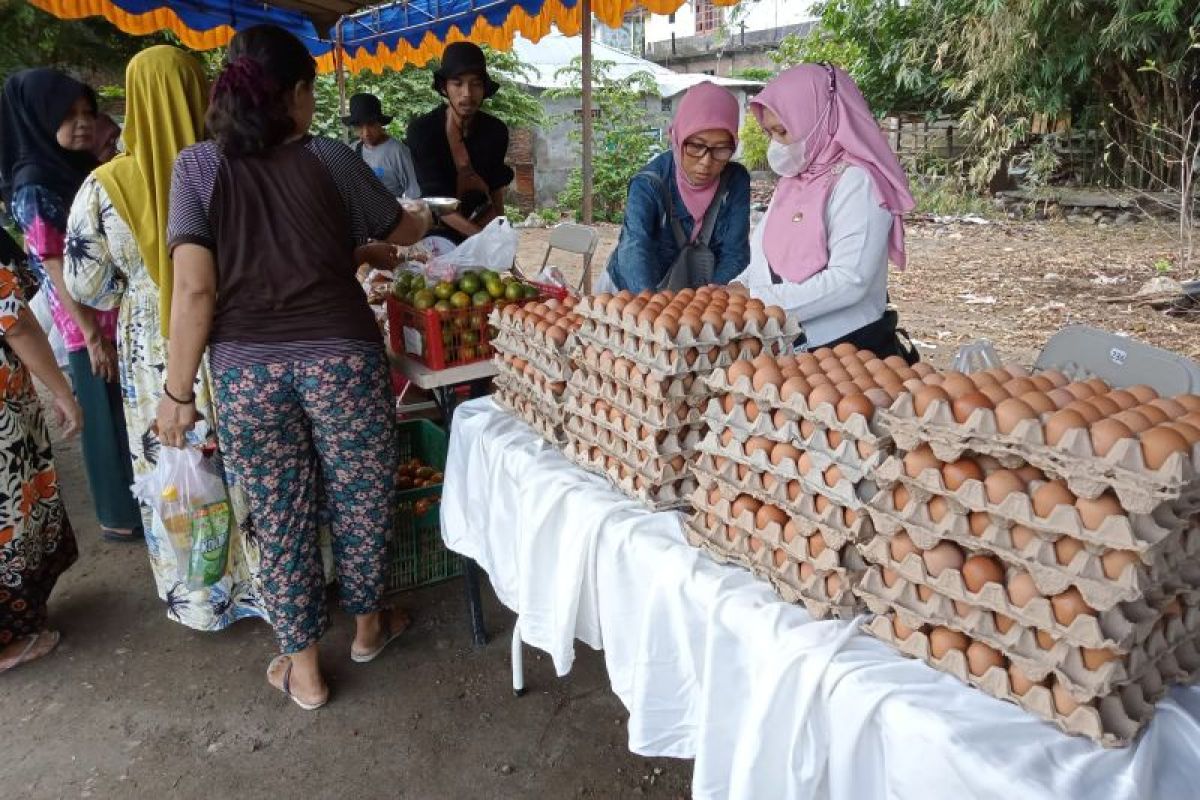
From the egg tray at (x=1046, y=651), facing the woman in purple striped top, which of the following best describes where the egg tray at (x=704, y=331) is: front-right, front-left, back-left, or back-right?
front-right

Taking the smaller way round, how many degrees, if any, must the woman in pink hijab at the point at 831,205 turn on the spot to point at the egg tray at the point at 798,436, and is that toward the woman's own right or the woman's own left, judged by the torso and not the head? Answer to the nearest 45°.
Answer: approximately 45° to the woman's own left

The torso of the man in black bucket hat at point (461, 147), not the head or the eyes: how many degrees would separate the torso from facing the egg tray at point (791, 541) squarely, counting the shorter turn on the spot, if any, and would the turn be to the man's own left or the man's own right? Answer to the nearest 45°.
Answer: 0° — they already face it

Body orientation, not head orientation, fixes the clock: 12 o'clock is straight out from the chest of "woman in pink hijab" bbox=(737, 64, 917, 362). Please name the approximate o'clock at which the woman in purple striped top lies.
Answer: The woman in purple striped top is roughly at 1 o'clock from the woman in pink hijab.

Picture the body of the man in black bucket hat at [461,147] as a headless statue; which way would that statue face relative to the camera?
toward the camera

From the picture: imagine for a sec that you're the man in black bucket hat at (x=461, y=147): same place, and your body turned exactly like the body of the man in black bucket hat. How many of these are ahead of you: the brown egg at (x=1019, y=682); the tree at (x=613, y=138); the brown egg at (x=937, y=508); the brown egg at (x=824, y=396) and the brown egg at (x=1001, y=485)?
4

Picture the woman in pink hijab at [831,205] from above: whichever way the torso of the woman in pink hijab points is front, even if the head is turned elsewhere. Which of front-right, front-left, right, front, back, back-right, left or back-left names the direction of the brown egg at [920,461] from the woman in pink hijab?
front-left

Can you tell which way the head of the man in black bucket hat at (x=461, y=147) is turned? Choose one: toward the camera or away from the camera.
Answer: toward the camera

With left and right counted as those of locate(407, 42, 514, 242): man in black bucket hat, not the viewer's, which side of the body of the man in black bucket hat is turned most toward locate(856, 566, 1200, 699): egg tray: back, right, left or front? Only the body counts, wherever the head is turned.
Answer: front

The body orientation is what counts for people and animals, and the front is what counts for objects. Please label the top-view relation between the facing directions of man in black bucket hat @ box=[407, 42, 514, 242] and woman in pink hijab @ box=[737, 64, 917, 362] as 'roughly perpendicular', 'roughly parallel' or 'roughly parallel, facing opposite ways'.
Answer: roughly perpendicular

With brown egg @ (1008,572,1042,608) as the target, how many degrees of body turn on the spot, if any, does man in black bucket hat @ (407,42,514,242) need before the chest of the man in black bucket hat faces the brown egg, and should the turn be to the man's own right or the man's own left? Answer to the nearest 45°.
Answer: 0° — they already face it

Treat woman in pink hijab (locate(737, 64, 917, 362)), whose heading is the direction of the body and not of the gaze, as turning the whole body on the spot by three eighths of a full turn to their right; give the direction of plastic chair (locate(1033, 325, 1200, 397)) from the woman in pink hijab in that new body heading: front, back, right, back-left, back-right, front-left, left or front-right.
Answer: right

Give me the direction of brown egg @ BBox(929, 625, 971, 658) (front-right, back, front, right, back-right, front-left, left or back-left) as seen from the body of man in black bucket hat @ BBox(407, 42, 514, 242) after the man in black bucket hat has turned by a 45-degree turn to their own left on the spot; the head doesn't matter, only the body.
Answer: front-right

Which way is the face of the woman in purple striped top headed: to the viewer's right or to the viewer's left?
to the viewer's right

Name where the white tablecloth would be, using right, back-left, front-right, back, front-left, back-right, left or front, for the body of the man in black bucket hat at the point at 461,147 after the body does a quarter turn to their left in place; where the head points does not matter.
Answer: right

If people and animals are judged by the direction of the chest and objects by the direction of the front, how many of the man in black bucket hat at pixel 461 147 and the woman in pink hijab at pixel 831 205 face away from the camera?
0

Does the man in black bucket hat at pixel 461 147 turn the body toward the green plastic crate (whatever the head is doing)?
yes

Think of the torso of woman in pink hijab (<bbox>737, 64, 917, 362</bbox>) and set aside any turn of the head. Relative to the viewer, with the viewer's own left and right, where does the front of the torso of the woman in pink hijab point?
facing the viewer and to the left of the viewer
